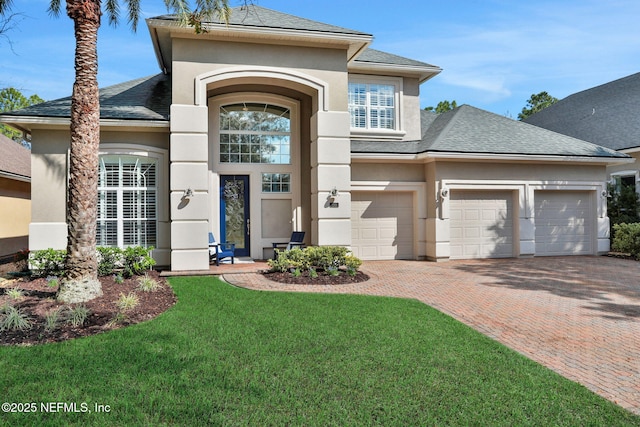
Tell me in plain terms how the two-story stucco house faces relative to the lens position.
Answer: facing the viewer

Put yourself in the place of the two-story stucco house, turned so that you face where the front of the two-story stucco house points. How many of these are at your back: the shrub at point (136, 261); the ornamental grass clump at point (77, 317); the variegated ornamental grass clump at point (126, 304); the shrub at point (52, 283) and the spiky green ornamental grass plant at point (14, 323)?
0

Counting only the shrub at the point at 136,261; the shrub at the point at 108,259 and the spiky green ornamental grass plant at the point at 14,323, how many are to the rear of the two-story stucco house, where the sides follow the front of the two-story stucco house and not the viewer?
0

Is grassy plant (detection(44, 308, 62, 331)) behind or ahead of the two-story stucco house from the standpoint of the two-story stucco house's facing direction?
ahead

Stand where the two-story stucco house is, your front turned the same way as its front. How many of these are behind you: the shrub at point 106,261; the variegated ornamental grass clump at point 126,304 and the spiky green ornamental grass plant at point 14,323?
0

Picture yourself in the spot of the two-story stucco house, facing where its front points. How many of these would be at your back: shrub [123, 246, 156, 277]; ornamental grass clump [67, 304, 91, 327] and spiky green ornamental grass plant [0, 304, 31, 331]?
0

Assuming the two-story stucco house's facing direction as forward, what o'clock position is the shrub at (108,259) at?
The shrub is roughly at 2 o'clock from the two-story stucco house.

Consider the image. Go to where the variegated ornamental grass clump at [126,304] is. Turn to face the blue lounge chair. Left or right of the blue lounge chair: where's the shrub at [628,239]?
right

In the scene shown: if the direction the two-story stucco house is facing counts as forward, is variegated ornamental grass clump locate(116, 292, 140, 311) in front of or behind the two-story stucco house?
in front

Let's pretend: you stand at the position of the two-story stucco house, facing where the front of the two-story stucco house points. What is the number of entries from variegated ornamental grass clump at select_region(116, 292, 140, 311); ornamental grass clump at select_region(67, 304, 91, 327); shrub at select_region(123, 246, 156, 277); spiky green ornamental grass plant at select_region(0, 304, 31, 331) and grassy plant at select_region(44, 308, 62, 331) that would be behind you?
0

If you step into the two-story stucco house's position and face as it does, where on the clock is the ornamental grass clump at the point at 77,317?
The ornamental grass clump is roughly at 1 o'clock from the two-story stucco house.

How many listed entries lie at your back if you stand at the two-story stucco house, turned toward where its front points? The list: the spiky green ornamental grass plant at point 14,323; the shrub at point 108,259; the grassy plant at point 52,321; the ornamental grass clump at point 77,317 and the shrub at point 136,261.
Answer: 0

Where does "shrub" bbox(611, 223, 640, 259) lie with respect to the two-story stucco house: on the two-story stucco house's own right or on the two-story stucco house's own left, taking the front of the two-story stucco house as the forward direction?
on the two-story stucco house's own left

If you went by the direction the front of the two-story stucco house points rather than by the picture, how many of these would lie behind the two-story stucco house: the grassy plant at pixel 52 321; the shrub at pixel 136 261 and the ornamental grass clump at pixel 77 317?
0

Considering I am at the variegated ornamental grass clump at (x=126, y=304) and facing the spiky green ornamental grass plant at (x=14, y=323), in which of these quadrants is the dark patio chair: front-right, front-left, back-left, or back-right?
back-right

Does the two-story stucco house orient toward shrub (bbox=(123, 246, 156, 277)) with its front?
no

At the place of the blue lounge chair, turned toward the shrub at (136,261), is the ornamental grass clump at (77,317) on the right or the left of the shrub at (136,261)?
left

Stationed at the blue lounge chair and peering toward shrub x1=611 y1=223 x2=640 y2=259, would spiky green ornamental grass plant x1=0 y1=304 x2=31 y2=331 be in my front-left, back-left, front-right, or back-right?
back-right
